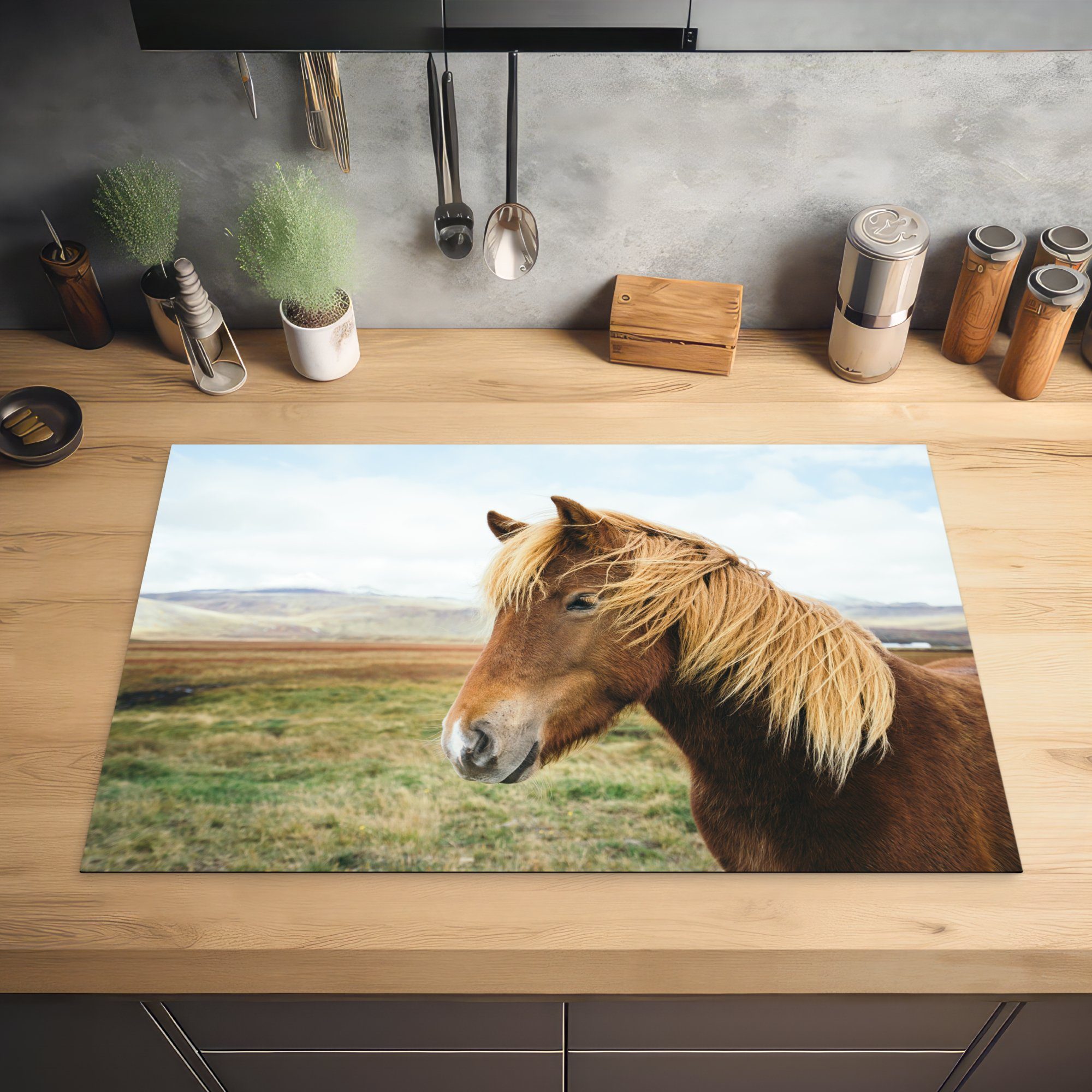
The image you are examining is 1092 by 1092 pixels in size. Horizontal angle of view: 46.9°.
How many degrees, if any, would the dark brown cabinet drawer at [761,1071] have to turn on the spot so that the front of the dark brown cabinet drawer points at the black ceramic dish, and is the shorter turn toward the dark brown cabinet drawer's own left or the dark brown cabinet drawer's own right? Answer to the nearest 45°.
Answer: approximately 135° to the dark brown cabinet drawer's own right

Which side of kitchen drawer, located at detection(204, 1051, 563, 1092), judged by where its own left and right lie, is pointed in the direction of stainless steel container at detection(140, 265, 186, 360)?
back

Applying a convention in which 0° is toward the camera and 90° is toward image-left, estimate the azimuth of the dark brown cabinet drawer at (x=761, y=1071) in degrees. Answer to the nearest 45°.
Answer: approximately 0°

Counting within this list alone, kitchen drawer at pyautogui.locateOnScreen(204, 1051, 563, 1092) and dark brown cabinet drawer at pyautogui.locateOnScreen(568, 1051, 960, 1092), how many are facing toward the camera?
2

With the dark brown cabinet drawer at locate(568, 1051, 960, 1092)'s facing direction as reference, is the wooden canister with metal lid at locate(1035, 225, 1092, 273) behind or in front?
behind

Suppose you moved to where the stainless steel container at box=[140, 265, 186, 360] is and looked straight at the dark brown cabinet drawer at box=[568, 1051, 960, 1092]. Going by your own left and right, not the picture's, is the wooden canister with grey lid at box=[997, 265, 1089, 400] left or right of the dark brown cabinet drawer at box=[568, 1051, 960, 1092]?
left

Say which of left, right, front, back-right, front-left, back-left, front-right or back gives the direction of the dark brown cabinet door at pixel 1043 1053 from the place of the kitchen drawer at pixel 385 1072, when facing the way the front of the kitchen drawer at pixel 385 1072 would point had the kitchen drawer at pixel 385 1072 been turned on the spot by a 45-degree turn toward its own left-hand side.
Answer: front-left

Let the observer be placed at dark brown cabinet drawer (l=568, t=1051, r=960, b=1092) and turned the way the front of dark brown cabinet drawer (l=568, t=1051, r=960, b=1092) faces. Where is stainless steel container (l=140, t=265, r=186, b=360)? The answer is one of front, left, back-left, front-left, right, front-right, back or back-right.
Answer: back-right

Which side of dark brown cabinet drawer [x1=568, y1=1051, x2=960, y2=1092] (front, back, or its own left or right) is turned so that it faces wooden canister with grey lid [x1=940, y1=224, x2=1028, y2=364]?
back

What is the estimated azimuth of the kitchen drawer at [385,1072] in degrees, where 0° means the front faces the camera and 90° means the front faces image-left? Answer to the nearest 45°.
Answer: approximately 0°
